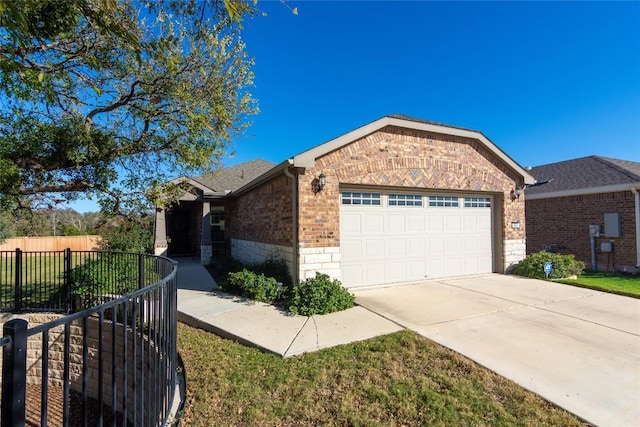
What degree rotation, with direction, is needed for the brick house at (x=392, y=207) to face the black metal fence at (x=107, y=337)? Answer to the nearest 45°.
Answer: approximately 90° to its right

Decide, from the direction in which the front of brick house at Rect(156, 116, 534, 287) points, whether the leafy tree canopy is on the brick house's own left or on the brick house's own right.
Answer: on the brick house's own right

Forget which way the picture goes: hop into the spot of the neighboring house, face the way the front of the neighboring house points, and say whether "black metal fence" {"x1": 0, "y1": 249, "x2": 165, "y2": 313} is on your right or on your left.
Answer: on your right

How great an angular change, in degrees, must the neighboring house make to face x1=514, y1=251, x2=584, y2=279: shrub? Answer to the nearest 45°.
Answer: approximately 45° to its right

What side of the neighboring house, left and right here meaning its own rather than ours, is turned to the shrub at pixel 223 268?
right

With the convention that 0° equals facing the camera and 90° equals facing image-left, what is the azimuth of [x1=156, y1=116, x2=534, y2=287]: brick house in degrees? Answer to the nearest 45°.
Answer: approximately 315°

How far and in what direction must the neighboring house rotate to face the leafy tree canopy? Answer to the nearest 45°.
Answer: approximately 90° to its right

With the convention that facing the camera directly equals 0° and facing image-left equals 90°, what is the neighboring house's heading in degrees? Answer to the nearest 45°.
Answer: approximately 315°

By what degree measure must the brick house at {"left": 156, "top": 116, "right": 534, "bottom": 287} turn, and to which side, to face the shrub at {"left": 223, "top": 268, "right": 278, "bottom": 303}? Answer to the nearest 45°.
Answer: approximately 90° to its right

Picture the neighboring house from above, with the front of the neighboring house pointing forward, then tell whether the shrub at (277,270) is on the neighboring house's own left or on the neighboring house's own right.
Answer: on the neighboring house's own right
